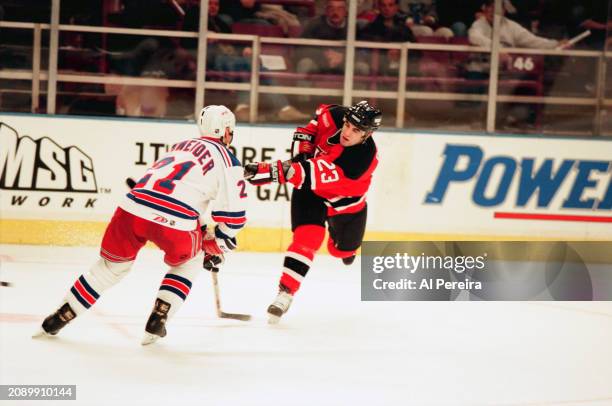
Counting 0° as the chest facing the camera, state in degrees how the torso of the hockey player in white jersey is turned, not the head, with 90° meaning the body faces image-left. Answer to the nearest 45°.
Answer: approximately 225°

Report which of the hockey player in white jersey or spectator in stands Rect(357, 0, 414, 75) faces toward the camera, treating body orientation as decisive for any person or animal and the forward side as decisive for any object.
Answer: the spectator in stands

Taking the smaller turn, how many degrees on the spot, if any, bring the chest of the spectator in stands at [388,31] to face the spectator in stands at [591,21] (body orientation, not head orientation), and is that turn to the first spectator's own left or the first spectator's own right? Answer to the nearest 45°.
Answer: approximately 90° to the first spectator's own left

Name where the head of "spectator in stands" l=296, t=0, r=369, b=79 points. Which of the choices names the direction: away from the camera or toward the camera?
toward the camera

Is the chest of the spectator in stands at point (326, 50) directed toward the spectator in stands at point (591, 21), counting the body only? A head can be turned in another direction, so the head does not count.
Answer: no

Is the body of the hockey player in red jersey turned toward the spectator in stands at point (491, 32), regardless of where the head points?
no

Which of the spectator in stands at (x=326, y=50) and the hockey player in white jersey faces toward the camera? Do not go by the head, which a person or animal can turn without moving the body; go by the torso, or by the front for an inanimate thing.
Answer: the spectator in stands

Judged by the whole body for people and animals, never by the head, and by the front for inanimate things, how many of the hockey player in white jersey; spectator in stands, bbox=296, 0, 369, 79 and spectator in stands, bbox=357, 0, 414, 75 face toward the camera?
2

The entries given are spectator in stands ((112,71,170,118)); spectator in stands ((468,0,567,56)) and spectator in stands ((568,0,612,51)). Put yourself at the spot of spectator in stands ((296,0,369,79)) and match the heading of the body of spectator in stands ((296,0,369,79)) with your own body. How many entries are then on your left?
2

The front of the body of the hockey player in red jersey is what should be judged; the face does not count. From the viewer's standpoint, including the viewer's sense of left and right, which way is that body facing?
facing the viewer and to the left of the viewer

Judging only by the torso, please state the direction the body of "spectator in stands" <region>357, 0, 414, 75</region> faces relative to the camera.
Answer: toward the camera

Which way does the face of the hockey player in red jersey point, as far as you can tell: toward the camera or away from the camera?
toward the camera

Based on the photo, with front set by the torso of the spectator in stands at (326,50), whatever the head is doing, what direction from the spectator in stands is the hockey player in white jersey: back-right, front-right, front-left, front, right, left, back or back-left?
front

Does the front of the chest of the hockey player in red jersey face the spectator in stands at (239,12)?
no

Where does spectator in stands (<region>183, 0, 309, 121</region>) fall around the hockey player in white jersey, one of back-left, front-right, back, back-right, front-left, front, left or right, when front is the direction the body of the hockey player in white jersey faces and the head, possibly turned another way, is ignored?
front-left

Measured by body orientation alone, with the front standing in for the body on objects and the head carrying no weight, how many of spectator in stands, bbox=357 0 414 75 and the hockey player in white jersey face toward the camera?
1

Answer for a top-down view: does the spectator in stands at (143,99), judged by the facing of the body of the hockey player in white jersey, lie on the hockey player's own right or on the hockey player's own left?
on the hockey player's own left
